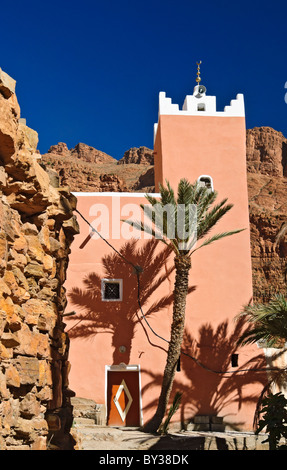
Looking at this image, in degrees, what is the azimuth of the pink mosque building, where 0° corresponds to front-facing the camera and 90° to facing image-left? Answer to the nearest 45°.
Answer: approximately 0°
